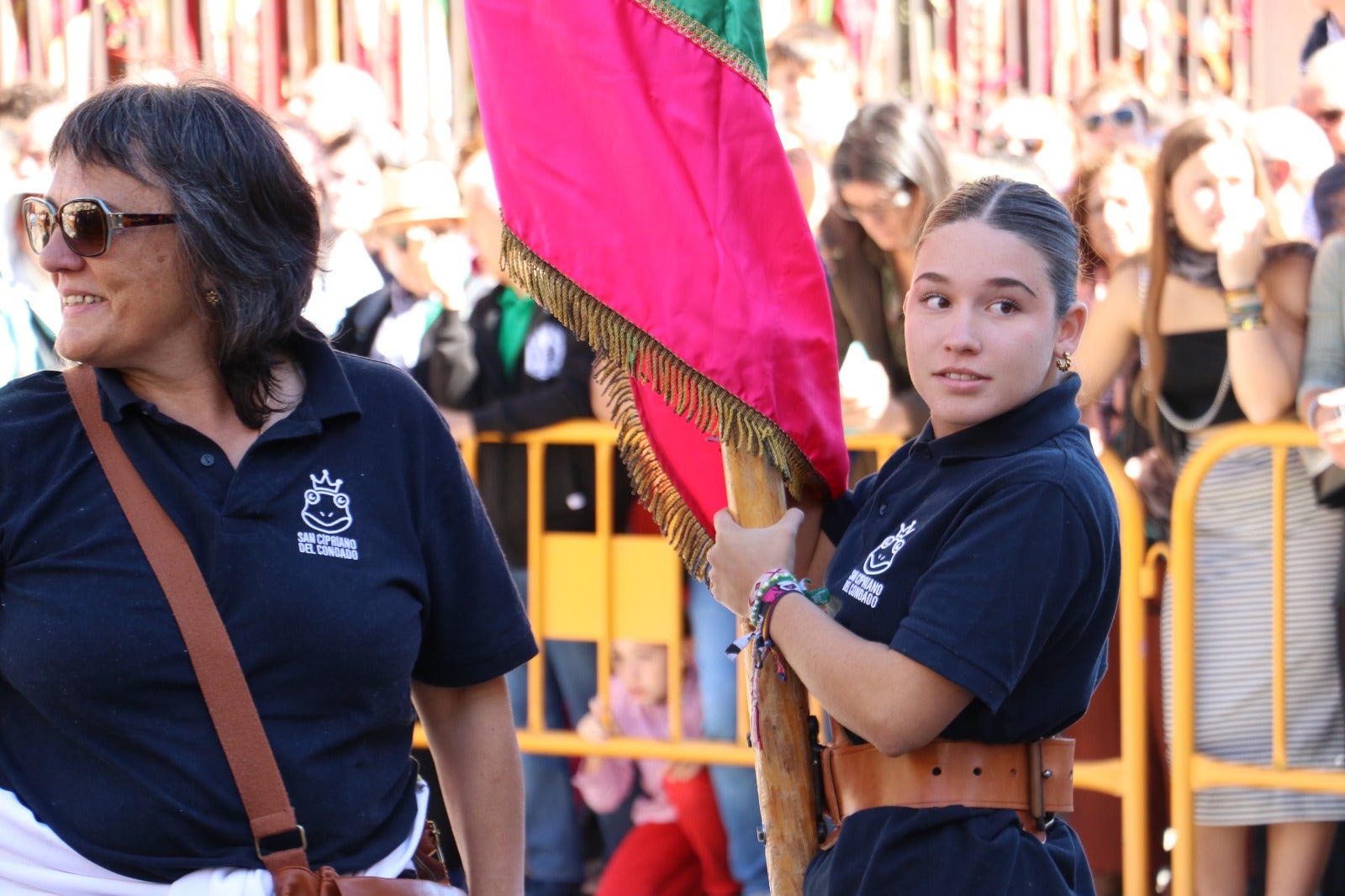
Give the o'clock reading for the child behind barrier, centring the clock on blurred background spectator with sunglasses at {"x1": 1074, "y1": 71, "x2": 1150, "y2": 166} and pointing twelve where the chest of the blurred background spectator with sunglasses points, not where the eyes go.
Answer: The child behind barrier is roughly at 1 o'clock from the blurred background spectator with sunglasses.

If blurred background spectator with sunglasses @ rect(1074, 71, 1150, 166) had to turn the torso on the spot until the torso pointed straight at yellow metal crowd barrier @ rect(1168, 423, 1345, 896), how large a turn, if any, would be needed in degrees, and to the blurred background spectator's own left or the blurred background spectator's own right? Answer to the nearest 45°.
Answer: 0° — they already face it

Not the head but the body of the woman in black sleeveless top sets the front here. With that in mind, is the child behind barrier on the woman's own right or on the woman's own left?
on the woman's own right

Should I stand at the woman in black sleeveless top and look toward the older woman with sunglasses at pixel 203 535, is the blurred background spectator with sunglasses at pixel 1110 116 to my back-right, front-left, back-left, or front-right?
back-right

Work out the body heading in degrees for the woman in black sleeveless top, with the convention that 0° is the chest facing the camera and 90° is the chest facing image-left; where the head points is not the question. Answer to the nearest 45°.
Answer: approximately 0°

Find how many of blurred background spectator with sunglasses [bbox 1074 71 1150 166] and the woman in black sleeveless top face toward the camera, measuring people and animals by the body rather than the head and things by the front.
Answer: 2

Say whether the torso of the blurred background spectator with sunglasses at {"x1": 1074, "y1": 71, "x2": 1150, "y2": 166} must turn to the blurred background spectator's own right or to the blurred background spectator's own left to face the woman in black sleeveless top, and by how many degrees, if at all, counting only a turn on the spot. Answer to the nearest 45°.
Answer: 0° — they already face them

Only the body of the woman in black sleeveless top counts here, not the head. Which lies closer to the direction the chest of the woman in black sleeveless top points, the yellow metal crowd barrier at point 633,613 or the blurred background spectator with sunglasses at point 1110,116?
the yellow metal crowd barrier
